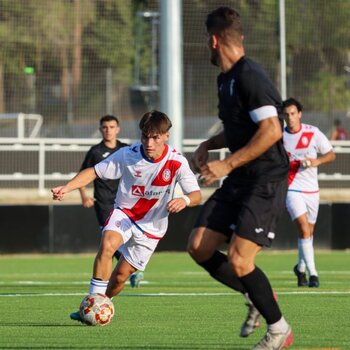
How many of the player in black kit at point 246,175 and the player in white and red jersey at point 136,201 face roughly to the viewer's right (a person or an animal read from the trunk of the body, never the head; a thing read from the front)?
0

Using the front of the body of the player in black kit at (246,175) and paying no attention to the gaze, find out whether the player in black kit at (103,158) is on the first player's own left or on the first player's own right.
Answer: on the first player's own right

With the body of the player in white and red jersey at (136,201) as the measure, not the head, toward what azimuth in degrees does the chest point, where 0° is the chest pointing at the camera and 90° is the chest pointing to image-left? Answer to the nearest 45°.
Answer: approximately 0°

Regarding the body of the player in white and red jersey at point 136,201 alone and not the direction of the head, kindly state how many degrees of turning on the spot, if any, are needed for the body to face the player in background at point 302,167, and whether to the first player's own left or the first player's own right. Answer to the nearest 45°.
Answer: approximately 135° to the first player's own left

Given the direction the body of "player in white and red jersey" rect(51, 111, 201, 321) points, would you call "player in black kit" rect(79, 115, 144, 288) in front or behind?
behind
